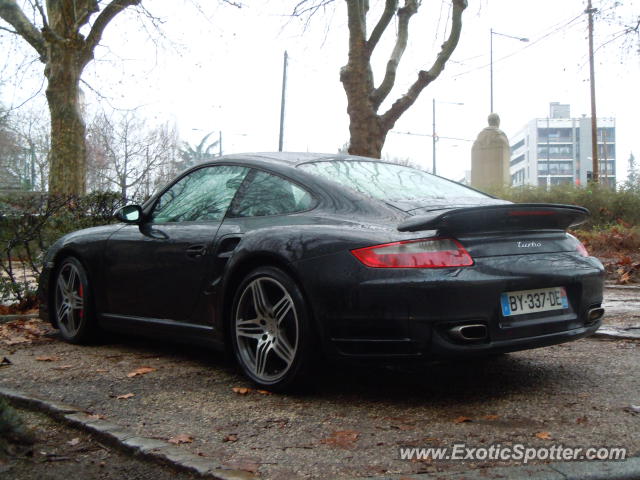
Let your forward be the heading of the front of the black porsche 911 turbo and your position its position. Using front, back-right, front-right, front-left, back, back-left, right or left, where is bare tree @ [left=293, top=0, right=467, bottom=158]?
front-right

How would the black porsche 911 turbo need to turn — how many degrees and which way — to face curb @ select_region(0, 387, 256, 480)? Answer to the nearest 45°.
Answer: approximately 90° to its left

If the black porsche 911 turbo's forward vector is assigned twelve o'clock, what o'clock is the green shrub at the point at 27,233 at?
The green shrub is roughly at 12 o'clock from the black porsche 911 turbo.

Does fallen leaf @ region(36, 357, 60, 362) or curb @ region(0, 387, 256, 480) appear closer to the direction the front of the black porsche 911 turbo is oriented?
the fallen leaf

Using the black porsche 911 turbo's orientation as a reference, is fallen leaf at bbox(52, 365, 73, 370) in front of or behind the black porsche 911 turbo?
in front

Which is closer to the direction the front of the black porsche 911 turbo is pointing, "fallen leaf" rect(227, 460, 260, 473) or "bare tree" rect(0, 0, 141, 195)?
the bare tree

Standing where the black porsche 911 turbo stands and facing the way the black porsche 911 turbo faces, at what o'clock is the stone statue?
The stone statue is roughly at 2 o'clock from the black porsche 911 turbo.

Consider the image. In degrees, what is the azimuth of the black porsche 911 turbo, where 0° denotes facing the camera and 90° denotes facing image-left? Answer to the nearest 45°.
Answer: approximately 135°

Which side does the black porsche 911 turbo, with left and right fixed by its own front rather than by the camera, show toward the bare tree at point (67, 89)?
front

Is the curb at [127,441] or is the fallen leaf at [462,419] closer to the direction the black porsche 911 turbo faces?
the curb
